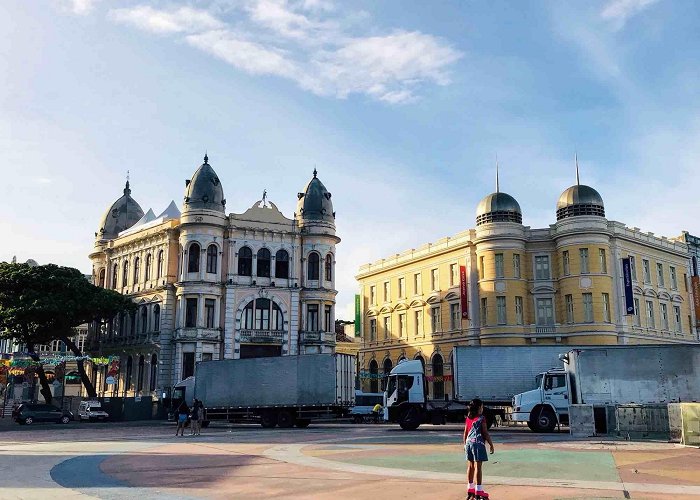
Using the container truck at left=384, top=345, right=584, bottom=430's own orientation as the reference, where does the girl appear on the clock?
The girl is roughly at 9 o'clock from the container truck.

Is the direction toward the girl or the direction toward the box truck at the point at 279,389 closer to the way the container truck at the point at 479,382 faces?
the box truck

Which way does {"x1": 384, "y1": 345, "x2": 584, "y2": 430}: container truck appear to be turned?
to the viewer's left

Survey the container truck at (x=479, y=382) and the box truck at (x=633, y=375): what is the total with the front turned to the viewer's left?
2

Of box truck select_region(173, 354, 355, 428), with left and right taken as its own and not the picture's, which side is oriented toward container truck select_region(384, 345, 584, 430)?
back

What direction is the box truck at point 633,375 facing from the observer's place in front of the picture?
facing to the left of the viewer

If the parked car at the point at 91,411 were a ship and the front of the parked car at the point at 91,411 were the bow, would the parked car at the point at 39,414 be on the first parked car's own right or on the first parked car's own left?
on the first parked car's own right

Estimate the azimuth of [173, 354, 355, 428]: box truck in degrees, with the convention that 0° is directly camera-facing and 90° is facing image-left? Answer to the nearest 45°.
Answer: approximately 135°

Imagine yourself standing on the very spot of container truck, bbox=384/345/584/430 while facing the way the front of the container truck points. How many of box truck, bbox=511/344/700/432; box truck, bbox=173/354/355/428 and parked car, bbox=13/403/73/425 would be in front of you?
2
